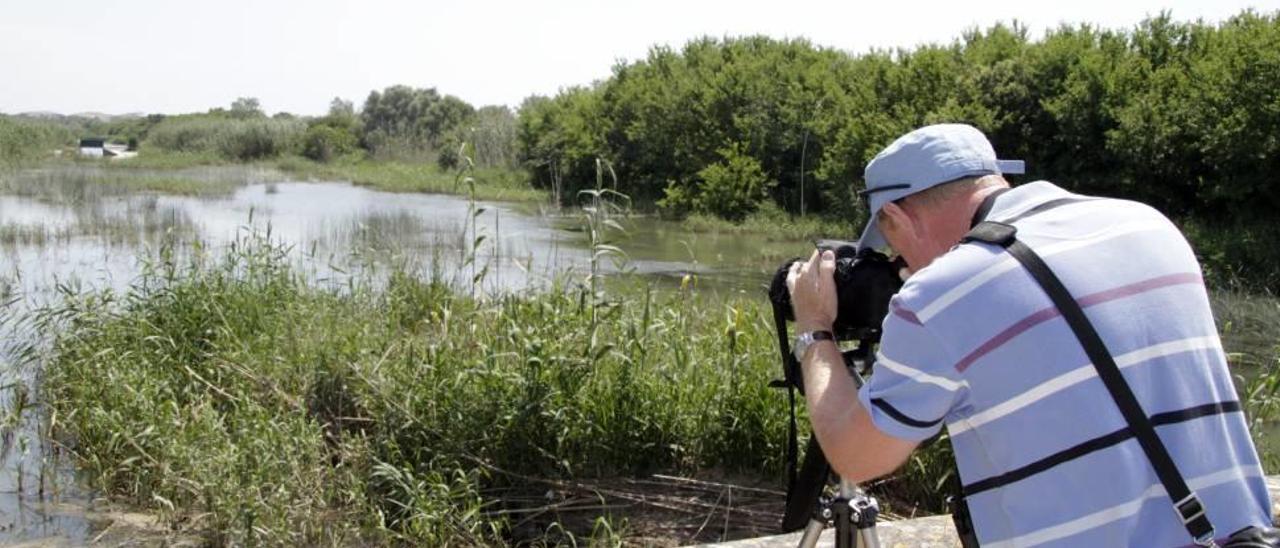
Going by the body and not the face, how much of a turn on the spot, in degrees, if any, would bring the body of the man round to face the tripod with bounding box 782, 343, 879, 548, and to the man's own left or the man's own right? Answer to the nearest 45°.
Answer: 0° — they already face it

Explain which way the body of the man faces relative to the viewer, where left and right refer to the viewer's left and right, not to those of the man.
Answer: facing away from the viewer and to the left of the viewer

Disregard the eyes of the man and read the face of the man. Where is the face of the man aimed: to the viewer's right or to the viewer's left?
to the viewer's left

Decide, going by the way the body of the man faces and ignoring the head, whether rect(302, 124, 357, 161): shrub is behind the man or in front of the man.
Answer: in front
